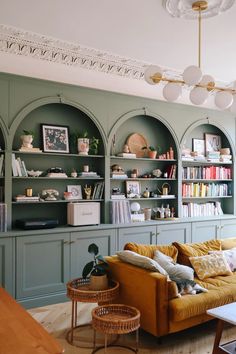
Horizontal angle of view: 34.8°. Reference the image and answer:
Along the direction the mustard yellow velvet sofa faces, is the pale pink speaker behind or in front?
behind

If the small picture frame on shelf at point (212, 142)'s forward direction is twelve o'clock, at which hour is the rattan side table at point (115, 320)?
The rattan side table is roughly at 2 o'clock from the small picture frame on shelf.

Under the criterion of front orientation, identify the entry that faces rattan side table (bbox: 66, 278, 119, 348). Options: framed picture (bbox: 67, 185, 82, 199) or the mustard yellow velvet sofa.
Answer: the framed picture

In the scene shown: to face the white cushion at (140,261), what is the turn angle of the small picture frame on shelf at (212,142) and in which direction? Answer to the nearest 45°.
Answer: approximately 45° to its right

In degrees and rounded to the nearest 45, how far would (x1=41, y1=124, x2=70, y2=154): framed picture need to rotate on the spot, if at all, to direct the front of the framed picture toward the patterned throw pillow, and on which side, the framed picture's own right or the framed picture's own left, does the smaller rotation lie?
approximately 45° to the framed picture's own left

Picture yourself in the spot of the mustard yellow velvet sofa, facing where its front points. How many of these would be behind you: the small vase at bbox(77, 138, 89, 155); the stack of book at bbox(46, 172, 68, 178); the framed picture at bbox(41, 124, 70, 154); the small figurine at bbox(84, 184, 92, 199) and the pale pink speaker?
5

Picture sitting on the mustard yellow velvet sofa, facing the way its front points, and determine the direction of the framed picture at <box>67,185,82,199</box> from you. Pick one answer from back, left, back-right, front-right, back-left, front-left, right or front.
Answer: back

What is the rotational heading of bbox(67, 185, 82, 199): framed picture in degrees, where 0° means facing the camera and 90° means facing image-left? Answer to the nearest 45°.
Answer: approximately 0°

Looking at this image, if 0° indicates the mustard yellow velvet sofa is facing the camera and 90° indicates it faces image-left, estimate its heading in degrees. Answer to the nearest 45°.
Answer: approximately 315°

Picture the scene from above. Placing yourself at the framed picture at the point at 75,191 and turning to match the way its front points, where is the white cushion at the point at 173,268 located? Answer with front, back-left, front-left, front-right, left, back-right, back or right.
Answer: front-left

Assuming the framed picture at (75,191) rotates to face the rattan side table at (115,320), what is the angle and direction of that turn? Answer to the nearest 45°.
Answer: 0° — it already faces it
